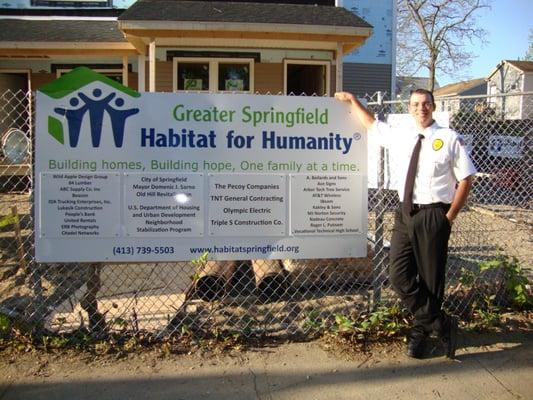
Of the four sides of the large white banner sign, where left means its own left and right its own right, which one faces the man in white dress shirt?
left

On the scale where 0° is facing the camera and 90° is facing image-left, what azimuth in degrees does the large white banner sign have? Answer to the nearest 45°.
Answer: approximately 0°
